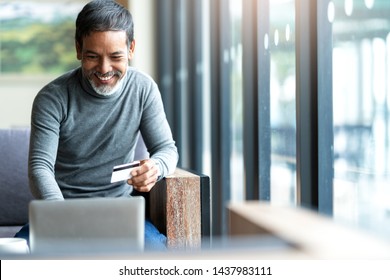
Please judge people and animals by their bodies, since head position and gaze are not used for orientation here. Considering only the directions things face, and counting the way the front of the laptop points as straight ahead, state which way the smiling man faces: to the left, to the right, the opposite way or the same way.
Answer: the opposite way

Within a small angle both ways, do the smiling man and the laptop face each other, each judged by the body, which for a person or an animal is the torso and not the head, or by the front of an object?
yes

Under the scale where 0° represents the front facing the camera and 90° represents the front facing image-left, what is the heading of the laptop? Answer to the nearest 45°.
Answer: approximately 180°

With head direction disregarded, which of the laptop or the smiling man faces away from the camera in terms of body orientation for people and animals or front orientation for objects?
the laptop

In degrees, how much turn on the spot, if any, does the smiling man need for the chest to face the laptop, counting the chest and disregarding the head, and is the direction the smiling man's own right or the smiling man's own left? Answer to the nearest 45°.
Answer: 0° — they already face it

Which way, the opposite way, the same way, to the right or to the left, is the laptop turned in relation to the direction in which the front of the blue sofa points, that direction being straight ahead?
the opposite way

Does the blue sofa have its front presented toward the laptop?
yes

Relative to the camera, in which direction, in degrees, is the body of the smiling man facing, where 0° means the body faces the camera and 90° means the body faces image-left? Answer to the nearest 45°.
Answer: approximately 0°

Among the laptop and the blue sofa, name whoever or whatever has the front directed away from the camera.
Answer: the laptop

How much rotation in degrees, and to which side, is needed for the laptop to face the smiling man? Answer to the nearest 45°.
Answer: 0° — it already faces them
